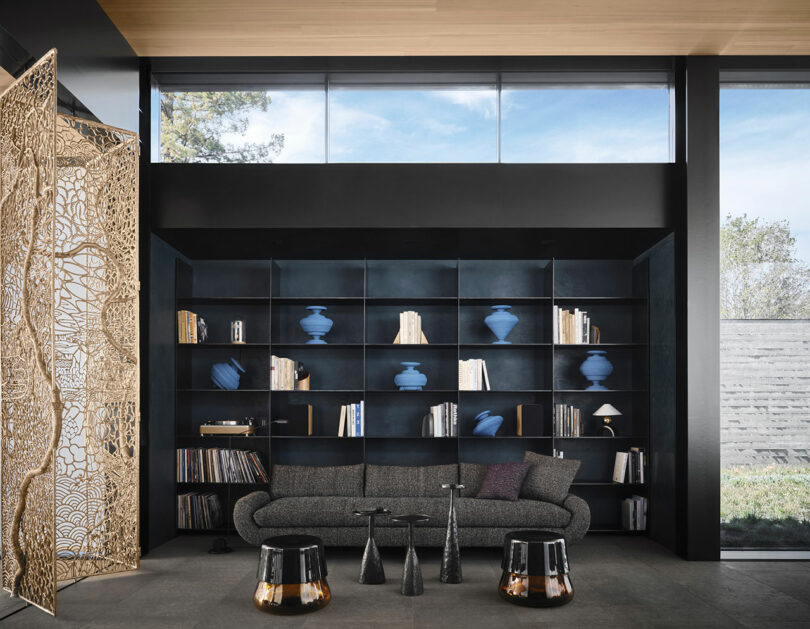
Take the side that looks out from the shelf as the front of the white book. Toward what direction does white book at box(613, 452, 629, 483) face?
toward the camera

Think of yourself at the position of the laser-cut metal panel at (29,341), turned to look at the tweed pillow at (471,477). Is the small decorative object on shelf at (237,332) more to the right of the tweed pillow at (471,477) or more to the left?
left

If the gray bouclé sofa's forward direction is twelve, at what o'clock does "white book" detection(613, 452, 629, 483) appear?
The white book is roughly at 8 o'clock from the gray bouclé sofa.

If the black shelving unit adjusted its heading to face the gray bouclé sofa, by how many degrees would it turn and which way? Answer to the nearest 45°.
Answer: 0° — it already faces it

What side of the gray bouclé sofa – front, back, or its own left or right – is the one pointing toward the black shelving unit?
back

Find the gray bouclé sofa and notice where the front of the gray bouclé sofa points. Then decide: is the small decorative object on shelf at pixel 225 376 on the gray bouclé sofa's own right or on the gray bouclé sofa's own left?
on the gray bouclé sofa's own right

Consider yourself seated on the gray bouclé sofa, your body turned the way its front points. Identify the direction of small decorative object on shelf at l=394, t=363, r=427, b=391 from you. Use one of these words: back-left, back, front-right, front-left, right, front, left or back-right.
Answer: back

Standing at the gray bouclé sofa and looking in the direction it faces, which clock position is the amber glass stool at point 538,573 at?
The amber glass stool is roughly at 11 o'clock from the gray bouclé sofa.

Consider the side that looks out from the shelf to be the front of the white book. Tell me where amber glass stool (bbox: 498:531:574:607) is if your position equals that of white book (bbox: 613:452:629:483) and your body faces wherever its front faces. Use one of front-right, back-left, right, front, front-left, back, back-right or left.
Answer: front

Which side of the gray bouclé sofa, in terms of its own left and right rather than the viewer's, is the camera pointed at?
front
